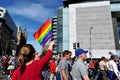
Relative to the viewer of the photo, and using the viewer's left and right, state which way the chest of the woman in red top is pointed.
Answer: facing away from the viewer and to the right of the viewer
